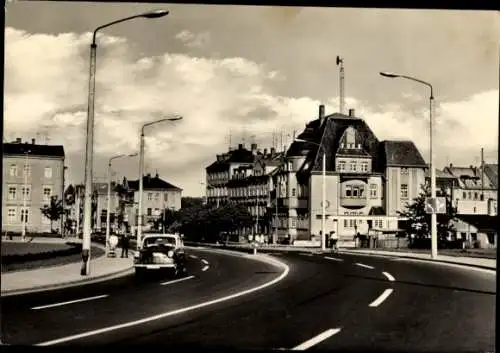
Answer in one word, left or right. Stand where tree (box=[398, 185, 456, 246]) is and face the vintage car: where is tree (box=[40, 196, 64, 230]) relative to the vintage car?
right

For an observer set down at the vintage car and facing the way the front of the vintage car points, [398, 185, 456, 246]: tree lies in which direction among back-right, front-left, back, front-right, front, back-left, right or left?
back-left

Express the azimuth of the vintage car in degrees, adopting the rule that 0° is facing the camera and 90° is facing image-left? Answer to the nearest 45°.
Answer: approximately 0°

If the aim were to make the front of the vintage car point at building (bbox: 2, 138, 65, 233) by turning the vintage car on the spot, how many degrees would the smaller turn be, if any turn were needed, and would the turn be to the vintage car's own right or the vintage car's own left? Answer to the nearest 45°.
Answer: approximately 135° to the vintage car's own right

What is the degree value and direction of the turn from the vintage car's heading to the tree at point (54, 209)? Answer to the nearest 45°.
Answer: approximately 180°
